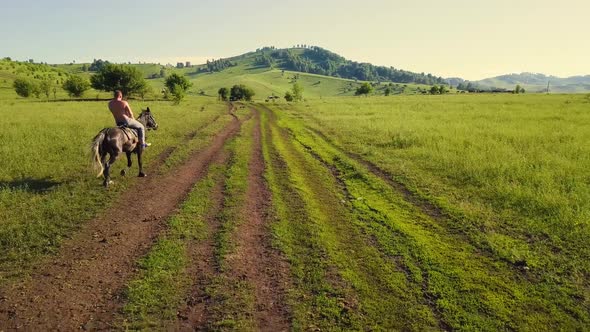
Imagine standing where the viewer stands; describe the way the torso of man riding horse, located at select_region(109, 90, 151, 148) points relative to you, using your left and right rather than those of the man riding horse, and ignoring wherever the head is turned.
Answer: facing away from the viewer and to the right of the viewer

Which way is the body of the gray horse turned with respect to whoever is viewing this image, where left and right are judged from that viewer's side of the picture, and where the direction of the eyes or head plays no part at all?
facing away from the viewer and to the right of the viewer
